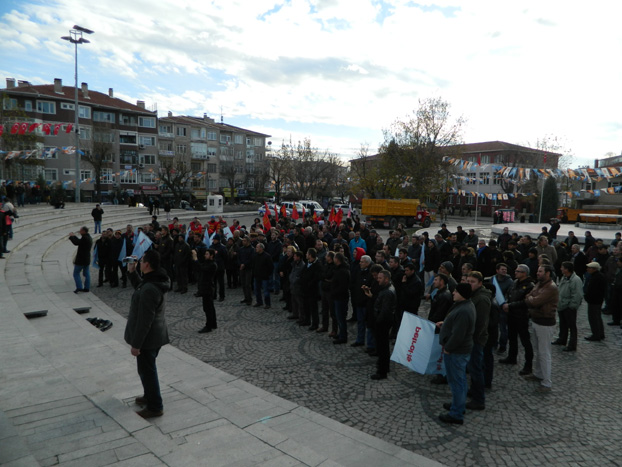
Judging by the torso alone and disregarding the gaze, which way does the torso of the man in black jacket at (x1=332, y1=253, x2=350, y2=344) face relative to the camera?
to the viewer's left

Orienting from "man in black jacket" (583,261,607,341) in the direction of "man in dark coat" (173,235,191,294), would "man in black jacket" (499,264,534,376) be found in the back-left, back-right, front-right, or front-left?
front-left

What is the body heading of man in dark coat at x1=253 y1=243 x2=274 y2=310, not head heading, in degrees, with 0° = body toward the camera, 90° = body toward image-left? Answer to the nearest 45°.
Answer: approximately 45°

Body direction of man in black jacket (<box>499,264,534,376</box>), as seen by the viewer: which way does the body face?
to the viewer's left

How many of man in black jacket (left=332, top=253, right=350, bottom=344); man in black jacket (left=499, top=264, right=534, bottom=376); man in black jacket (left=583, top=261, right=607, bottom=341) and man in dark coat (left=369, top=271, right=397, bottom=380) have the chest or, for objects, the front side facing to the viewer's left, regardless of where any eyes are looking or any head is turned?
4

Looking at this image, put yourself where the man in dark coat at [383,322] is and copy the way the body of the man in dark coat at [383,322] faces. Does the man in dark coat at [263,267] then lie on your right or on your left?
on your right

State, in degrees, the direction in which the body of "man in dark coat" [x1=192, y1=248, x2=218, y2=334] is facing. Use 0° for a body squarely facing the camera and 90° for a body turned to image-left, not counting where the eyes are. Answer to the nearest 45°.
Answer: approximately 90°

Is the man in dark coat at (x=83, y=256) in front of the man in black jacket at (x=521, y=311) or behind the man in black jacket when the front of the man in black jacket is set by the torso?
in front

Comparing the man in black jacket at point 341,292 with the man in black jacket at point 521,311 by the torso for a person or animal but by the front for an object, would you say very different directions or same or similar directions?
same or similar directions

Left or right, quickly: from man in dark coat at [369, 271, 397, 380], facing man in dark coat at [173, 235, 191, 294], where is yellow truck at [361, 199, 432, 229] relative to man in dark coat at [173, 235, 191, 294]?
right

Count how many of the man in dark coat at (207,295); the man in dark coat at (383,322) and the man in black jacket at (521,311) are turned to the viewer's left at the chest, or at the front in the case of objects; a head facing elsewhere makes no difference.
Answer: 3

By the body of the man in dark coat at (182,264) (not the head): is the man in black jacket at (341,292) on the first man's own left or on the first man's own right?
on the first man's own left

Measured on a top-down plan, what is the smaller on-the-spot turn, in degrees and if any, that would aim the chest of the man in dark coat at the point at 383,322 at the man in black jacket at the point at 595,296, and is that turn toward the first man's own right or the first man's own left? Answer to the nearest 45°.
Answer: approximately 135° to the first man's own right
